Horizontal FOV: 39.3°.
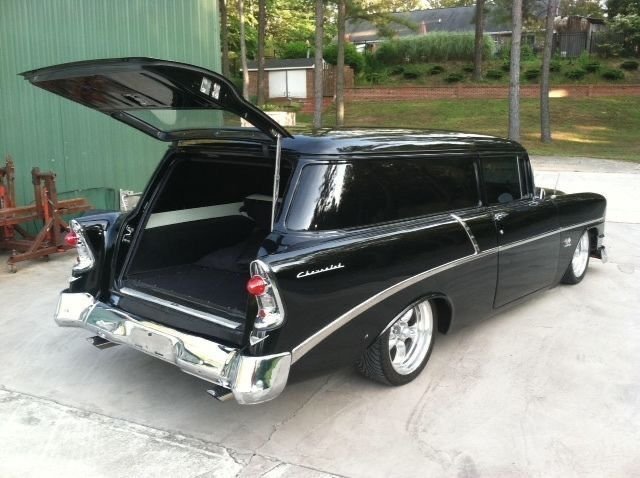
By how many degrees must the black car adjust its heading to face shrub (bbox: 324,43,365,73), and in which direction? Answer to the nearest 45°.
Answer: approximately 45° to its left

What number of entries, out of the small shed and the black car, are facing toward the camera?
1

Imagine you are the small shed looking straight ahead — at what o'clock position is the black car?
The black car is roughly at 12 o'clock from the small shed.

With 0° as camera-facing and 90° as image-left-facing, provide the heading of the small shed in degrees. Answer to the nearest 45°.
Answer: approximately 0°

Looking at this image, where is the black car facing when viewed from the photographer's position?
facing away from the viewer and to the right of the viewer

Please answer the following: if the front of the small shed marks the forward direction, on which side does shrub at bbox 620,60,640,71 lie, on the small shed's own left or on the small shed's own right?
on the small shed's own left

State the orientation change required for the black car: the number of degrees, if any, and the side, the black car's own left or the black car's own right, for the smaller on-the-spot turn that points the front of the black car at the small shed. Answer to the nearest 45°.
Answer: approximately 45° to the black car's own left
